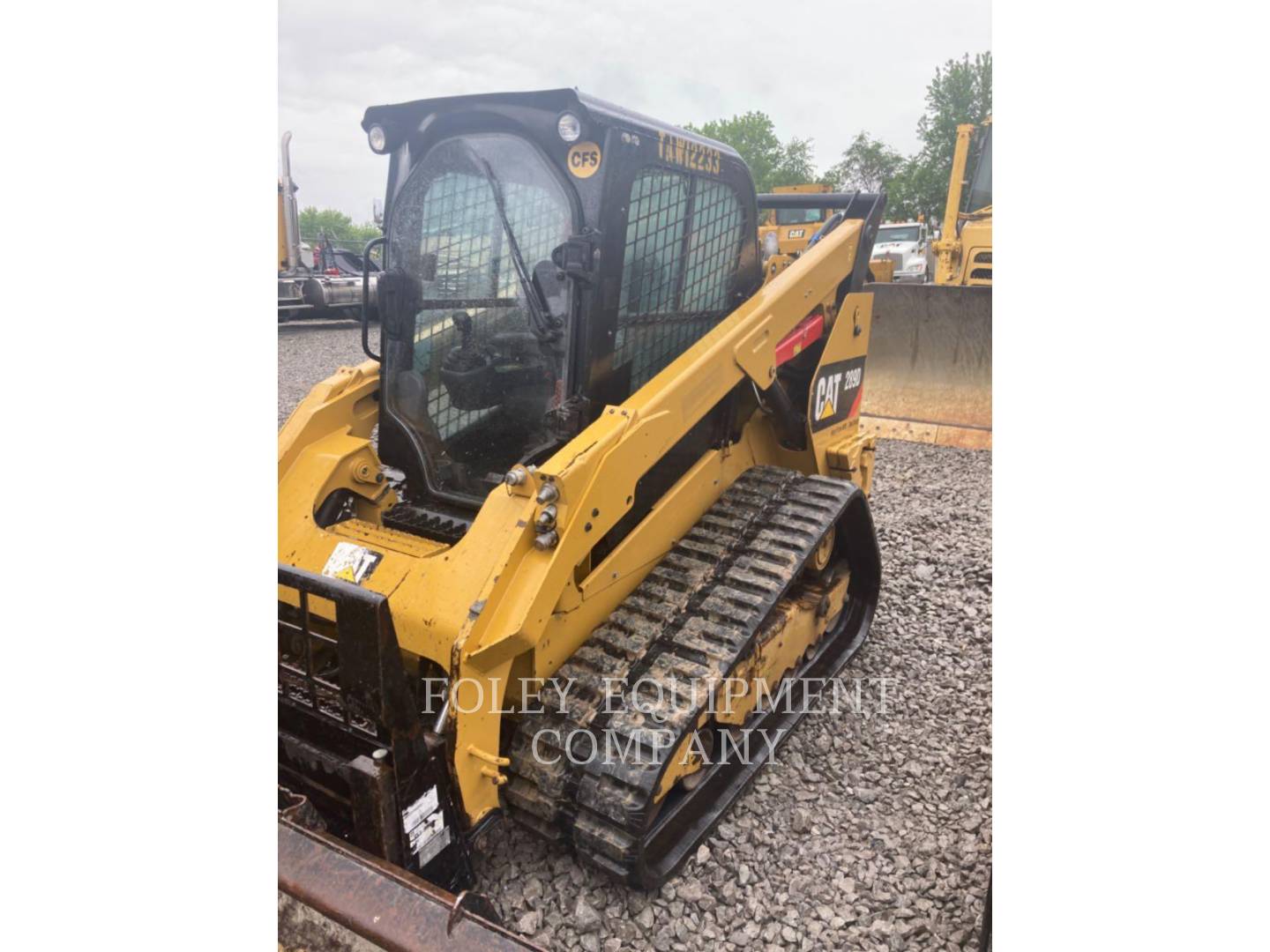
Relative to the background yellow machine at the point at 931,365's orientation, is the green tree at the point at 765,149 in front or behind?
behind

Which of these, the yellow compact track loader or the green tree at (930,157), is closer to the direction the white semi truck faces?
the yellow compact track loader

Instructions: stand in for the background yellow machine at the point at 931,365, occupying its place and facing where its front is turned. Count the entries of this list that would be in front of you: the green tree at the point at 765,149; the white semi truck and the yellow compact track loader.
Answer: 1

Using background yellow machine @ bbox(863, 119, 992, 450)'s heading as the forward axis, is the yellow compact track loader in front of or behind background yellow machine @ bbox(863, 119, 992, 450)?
in front

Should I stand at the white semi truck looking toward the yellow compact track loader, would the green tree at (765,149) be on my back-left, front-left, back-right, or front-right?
back-right

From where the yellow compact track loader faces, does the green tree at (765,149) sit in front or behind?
behind

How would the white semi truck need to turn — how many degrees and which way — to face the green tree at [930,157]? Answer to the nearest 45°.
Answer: approximately 135° to its right

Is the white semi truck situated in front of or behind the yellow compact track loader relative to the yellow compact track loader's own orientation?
behind

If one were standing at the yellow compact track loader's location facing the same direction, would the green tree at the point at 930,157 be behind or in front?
behind

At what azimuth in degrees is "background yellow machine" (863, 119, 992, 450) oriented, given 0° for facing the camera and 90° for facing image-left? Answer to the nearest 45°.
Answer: approximately 0°

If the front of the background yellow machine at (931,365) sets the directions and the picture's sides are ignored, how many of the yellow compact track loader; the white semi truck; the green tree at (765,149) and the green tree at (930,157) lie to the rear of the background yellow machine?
3

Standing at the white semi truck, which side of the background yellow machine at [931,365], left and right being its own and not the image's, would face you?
back

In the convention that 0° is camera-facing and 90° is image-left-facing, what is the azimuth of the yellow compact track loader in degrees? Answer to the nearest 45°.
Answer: approximately 45°

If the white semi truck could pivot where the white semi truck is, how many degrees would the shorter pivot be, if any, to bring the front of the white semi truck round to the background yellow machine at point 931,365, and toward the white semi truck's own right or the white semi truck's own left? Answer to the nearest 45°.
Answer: approximately 45° to the white semi truck's own left

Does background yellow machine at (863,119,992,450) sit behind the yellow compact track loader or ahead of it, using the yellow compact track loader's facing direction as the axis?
behind
